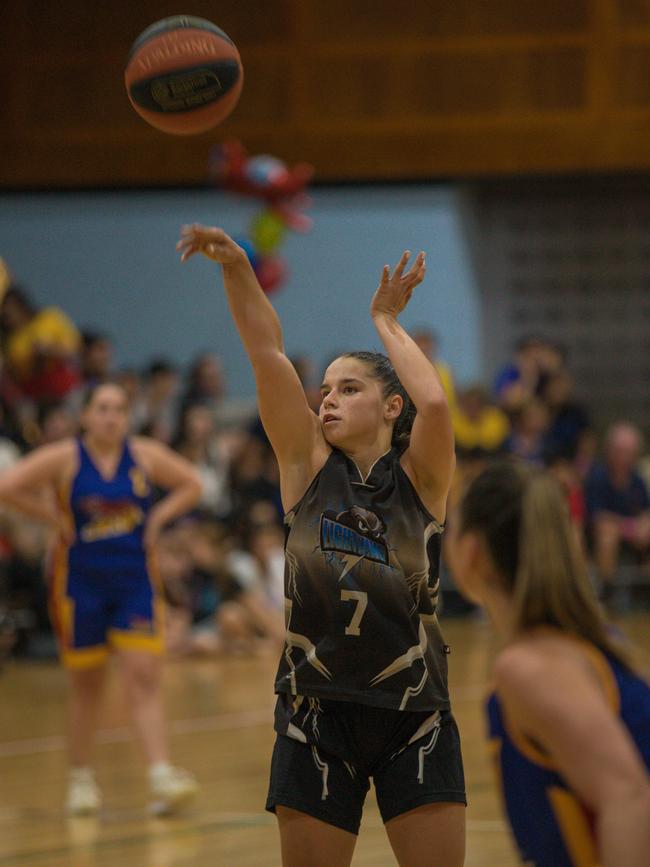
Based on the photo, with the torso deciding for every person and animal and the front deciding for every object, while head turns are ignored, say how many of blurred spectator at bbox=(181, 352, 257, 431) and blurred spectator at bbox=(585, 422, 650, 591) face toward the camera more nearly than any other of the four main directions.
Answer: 2

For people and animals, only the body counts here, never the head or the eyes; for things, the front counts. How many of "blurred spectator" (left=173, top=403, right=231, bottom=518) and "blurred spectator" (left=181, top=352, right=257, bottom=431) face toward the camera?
2

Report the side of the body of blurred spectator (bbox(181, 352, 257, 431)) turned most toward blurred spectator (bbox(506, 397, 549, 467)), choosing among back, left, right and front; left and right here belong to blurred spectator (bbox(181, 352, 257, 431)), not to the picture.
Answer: left

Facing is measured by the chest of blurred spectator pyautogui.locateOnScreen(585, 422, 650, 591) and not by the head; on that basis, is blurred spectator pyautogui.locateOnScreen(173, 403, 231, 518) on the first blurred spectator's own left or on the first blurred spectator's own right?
on the first blurred spectator's own right

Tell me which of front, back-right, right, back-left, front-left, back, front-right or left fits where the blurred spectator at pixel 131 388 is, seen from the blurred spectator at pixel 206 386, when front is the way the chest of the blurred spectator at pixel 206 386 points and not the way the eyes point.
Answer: front-right

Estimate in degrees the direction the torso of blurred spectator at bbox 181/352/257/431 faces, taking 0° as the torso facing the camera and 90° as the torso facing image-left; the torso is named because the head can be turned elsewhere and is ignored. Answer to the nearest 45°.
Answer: approximately 0°

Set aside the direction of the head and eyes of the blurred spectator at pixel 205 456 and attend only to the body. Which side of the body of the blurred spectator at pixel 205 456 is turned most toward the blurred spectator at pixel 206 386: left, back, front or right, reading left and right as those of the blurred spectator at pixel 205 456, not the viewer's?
back

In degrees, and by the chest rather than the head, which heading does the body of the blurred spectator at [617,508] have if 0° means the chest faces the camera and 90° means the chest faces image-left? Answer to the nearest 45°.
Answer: approximately 0°

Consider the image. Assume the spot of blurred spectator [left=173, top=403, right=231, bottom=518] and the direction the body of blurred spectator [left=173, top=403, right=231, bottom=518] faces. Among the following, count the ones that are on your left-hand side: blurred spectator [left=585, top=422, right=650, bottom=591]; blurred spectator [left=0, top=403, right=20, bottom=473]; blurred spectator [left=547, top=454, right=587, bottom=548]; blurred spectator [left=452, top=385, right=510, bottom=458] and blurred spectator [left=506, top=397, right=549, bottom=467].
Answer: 4

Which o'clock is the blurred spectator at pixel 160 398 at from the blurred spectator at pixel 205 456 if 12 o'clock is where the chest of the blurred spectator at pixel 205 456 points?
the blurred spectator at pixel 160 398 is roughly at 5 o'clock from the blurred spectator at pixel 205 456.
